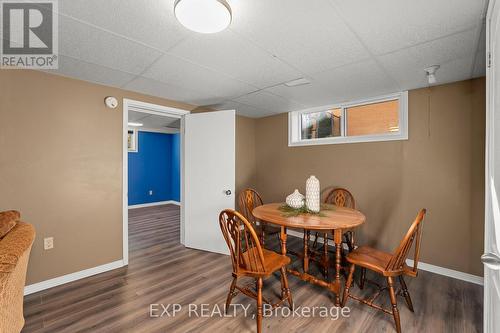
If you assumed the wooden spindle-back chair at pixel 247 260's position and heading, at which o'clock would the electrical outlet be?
The electrical outlet is roughly at 8 o'clock from the wooden spindle-back chair.

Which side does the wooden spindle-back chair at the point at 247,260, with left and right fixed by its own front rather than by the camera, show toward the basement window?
front

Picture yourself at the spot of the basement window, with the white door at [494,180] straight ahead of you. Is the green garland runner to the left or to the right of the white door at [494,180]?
right

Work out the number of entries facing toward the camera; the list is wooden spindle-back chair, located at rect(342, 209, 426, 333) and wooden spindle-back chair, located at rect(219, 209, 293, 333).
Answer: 0

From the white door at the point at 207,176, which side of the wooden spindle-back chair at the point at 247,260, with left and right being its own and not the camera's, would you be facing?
left

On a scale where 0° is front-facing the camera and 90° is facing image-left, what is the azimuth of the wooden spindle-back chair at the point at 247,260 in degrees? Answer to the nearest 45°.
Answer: approximately 225°

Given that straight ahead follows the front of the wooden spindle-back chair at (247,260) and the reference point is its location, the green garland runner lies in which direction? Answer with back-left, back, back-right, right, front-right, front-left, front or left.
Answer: front

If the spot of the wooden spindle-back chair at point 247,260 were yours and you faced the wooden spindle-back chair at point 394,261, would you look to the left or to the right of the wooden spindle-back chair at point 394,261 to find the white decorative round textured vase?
left

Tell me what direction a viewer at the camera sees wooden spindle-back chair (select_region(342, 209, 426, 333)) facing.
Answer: facing away from the viewer and to the left of the viewer

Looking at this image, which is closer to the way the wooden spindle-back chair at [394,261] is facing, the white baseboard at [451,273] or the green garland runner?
the green garland runner
